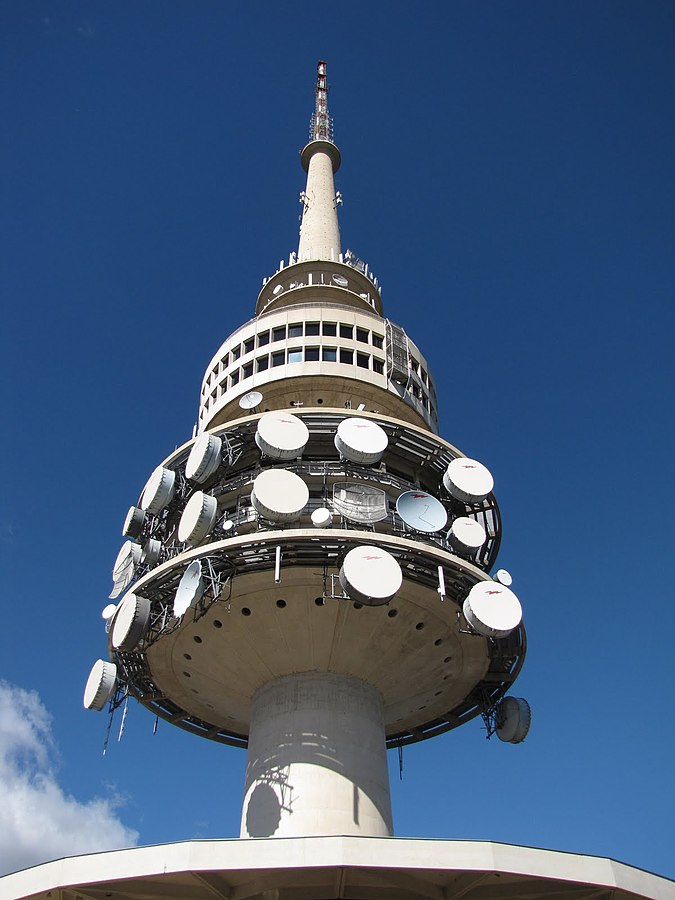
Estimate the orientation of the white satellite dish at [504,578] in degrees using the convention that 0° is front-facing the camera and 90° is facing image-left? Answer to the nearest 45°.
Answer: approximately 315°

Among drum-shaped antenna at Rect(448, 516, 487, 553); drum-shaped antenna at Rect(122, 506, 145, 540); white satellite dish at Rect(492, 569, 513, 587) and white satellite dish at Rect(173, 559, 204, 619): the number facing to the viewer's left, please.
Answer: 2

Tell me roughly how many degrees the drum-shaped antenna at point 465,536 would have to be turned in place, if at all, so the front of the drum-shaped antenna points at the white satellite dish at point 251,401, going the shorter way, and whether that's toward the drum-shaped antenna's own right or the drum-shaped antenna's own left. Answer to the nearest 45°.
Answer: approximately 135° to the drum-shaped antenna's own right

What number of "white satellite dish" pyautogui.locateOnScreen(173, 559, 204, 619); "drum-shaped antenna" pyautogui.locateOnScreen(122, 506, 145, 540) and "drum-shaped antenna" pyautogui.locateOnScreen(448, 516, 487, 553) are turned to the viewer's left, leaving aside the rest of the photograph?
2

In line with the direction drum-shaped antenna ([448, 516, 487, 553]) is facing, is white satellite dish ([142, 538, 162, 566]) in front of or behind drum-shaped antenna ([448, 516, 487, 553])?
behind

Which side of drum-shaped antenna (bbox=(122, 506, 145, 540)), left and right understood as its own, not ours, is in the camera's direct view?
left

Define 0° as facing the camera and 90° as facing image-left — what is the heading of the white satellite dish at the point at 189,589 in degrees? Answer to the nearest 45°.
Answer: approximately 90°

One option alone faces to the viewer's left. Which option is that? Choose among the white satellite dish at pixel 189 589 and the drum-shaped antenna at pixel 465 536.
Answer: the white satellite dish

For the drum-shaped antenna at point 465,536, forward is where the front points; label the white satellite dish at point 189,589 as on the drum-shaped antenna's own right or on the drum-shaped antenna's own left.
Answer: on the drum-shaped antenna's own right

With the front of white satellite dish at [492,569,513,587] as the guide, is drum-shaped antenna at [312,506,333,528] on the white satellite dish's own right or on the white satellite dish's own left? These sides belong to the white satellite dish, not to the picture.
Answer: on the white satellite dish's own right

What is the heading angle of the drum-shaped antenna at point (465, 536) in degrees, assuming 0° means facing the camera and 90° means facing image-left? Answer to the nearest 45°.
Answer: approximately 315°

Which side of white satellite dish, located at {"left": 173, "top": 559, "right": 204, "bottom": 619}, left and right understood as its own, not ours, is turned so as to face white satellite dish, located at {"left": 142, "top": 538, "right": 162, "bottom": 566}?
right

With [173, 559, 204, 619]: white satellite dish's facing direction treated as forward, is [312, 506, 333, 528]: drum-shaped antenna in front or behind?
behind
